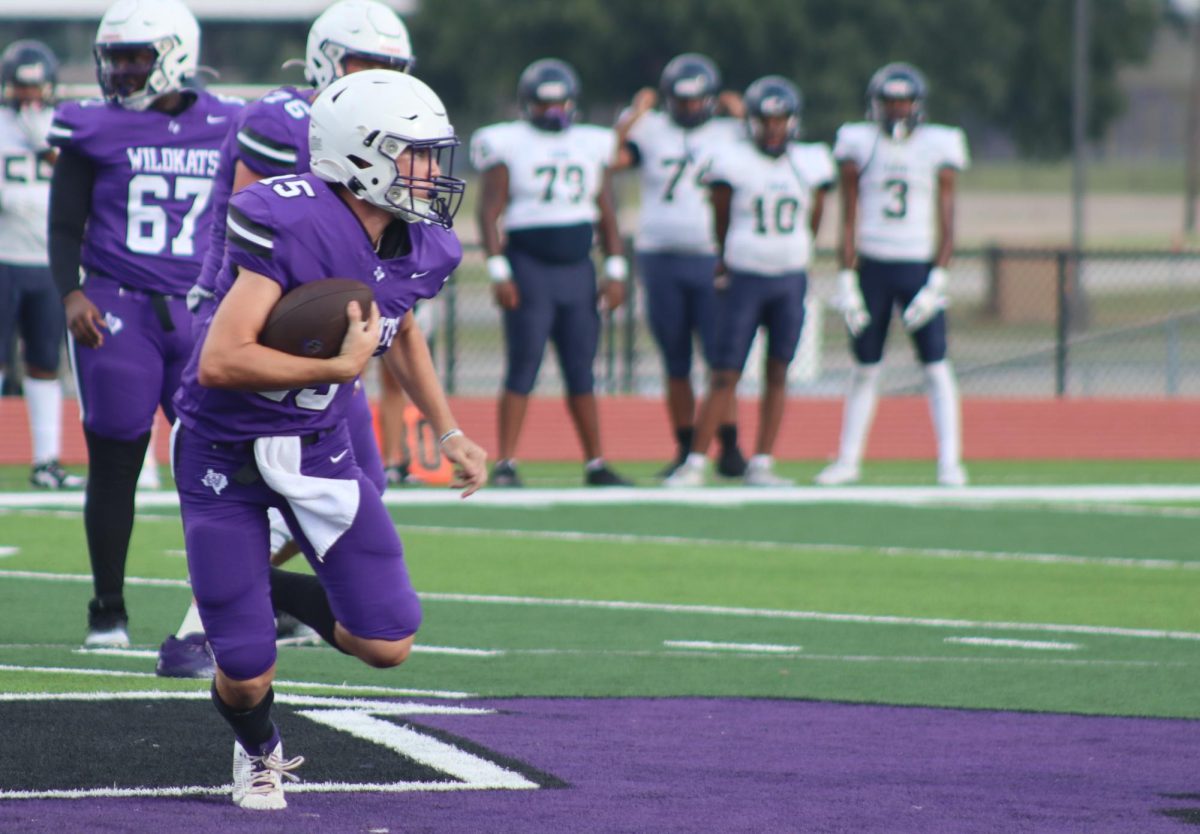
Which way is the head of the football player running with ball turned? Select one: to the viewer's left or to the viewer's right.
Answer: to the viewer's right

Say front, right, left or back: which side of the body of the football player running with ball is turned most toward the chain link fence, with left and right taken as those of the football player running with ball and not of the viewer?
left

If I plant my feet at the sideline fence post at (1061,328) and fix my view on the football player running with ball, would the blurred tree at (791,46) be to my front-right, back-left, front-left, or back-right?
back-right

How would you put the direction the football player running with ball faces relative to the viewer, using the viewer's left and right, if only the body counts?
facing the viewer and to the right of the viewer

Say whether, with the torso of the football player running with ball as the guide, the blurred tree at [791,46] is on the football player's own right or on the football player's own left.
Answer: on the football player's own left

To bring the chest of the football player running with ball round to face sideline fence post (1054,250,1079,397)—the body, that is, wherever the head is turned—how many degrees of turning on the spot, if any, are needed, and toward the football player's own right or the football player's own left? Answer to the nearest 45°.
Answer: approximately 90° to the football player's own left
